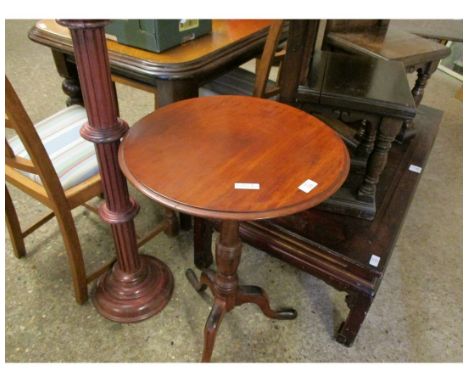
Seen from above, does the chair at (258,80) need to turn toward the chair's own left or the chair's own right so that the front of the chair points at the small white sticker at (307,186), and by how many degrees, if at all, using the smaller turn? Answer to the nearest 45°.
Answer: approximately 135° to the chair's own left

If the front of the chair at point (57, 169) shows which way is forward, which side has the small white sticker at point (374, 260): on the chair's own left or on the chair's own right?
on the chair's own right

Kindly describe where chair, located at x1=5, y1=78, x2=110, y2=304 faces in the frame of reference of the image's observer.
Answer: facing away from the viewer and to the right of the viewer

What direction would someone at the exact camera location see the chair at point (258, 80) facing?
facing away from the viewer and to the left of the viewer

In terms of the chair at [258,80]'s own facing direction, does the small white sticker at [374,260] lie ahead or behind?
behind

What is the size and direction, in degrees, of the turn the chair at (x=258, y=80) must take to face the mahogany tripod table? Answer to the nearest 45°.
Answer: approximately 135° to its left

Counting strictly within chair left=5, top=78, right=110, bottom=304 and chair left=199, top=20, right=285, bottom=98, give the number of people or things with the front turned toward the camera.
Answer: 0

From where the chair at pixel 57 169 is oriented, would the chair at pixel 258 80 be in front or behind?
in front
